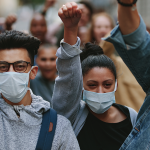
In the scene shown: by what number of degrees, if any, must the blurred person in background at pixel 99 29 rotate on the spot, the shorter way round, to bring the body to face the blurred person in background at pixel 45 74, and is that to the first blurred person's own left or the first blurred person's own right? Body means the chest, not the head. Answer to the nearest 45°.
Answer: approximately 45° to the first blurred person's own right

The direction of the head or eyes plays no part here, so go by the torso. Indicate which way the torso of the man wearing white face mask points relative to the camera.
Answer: toward the camera

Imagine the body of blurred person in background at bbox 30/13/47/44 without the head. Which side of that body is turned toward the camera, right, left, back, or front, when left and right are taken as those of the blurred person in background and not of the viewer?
front

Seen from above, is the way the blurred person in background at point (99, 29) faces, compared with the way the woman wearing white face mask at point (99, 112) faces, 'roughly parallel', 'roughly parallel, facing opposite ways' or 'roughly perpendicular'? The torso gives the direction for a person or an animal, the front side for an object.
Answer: roughly parallel

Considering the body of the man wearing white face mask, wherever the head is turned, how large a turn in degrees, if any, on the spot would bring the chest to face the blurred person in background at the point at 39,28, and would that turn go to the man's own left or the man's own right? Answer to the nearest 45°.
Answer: approximately 180°

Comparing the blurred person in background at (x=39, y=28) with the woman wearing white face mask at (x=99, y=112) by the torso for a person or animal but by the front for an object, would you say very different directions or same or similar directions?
same or similar directions

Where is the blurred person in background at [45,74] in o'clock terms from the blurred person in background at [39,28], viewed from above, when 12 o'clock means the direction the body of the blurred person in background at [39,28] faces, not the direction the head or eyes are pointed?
the blurred person in background at [45,74] is roughly at 12 o'clock from the blurred person in background at [39,28].

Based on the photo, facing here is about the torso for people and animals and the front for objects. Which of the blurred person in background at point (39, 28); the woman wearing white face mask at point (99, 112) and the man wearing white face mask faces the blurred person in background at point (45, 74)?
the blurred person in background at point (39, 28)

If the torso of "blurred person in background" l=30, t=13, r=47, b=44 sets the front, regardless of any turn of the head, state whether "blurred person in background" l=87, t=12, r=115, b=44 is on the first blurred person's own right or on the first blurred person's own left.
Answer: on the first blurred person's own left

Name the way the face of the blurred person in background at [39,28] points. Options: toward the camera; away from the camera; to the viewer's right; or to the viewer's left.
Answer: toward the camera

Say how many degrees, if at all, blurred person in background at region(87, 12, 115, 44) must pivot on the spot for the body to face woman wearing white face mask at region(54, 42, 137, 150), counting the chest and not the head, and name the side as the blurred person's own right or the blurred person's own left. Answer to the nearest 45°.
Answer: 0° — they already face them

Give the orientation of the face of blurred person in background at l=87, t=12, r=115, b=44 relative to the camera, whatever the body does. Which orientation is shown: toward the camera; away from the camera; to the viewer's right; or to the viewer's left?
toward the camera

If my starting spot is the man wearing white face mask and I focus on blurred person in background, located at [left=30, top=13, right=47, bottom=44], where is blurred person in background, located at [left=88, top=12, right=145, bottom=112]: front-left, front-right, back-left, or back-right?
front-right

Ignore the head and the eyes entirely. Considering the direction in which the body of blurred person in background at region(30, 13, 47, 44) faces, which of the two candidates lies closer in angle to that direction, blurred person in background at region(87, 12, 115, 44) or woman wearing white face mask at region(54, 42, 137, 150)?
the woman wearing white face mask

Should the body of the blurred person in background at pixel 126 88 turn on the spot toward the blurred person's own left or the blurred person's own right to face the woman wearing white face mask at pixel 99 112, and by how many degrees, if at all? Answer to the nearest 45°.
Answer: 0° — they already face them

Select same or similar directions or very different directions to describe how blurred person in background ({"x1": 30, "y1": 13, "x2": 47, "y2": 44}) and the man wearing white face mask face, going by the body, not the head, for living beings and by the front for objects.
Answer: same or similar directions
